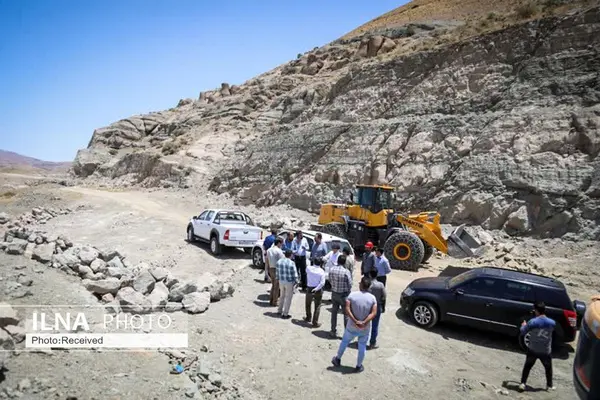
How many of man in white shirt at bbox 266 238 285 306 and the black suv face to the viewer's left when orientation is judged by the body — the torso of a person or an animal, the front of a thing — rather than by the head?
1

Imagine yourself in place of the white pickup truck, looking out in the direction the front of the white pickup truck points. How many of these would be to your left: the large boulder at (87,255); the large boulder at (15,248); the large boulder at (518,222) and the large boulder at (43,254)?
3

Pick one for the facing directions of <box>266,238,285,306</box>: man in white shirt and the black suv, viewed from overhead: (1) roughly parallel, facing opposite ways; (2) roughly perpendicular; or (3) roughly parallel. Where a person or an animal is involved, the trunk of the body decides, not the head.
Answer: roughly perpendicular

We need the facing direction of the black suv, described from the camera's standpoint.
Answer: facing to the left of the viewer

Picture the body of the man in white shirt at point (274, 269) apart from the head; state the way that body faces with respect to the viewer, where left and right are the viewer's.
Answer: facing away from the viewer and to the right of the viewer

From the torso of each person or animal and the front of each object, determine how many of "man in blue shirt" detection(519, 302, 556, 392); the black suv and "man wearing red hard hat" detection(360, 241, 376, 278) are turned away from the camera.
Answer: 1

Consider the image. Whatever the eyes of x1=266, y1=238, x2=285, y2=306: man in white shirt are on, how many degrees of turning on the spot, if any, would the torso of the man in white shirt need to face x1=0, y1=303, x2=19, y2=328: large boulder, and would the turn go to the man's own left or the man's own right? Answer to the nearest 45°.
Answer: approximately 180°

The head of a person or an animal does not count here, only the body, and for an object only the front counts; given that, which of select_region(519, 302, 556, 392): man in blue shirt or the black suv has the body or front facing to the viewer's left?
the black suv

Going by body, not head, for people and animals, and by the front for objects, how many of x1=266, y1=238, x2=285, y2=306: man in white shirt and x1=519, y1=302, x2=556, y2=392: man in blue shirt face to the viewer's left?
0

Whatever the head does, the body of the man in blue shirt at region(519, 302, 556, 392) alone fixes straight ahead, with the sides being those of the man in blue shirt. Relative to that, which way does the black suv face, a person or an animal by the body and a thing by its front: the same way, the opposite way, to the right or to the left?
to the left

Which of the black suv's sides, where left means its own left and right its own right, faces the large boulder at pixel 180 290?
front

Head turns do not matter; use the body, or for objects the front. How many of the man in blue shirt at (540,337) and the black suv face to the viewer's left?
1

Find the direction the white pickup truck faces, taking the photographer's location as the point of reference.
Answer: facing away from the viewer and to the left of the viewer

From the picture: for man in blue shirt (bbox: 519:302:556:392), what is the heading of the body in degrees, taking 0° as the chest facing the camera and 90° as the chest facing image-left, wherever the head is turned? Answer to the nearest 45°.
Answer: approximately 180°
